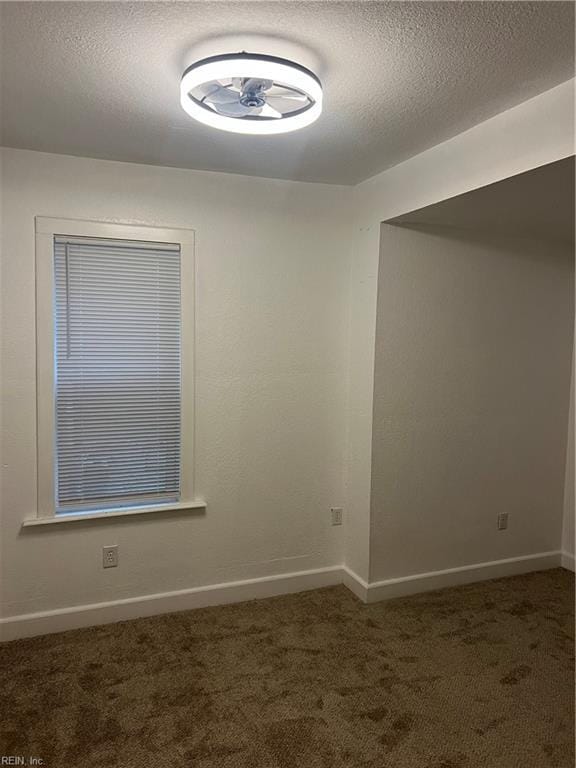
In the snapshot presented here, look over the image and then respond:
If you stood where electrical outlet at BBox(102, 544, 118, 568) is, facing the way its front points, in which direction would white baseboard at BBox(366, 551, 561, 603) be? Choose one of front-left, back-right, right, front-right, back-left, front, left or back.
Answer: left

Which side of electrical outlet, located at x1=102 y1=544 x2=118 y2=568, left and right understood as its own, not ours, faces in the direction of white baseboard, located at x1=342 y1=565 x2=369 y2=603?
left

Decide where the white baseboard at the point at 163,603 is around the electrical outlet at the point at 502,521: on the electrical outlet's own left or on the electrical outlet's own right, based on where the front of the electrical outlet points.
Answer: on the electrical outlet's own right

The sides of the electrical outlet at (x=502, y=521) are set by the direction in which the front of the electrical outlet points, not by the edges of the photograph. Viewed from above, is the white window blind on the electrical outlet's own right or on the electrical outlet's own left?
on the electrical outlet's own right

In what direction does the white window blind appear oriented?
toward the camera

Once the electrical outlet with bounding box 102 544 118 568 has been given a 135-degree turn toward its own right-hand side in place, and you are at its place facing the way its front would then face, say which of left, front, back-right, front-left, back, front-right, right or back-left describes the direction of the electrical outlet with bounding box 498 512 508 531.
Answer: back-right

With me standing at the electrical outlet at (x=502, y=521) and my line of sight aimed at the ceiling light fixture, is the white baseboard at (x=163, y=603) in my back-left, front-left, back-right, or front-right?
front-right

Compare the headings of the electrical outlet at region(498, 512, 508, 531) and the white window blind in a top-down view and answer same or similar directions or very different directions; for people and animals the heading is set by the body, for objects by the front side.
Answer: same or similar directions

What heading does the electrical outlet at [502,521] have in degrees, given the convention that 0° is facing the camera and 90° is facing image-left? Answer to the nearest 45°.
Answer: approximately 315°

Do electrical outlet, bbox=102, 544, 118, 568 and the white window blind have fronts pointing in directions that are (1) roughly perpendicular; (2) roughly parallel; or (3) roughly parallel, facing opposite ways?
roughly parallel

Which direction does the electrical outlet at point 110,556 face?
toward the camera

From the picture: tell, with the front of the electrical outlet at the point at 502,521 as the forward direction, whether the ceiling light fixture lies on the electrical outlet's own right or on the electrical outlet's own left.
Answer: on the electrical outlet's own right

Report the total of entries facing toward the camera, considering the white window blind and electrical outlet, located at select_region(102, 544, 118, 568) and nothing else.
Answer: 2

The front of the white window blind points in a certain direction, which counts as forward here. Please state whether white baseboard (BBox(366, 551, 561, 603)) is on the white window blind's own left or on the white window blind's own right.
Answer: on the white window blind's own left

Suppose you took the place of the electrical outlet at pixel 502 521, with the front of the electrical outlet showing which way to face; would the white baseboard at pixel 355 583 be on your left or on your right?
on your right
